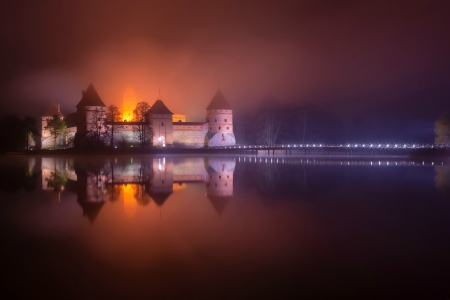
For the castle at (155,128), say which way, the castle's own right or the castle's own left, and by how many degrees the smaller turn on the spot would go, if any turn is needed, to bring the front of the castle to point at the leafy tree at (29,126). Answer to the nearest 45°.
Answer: approximately 90° to the castle's own right

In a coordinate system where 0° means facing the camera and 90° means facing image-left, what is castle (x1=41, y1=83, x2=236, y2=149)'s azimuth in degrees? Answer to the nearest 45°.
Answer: approximately 0°
